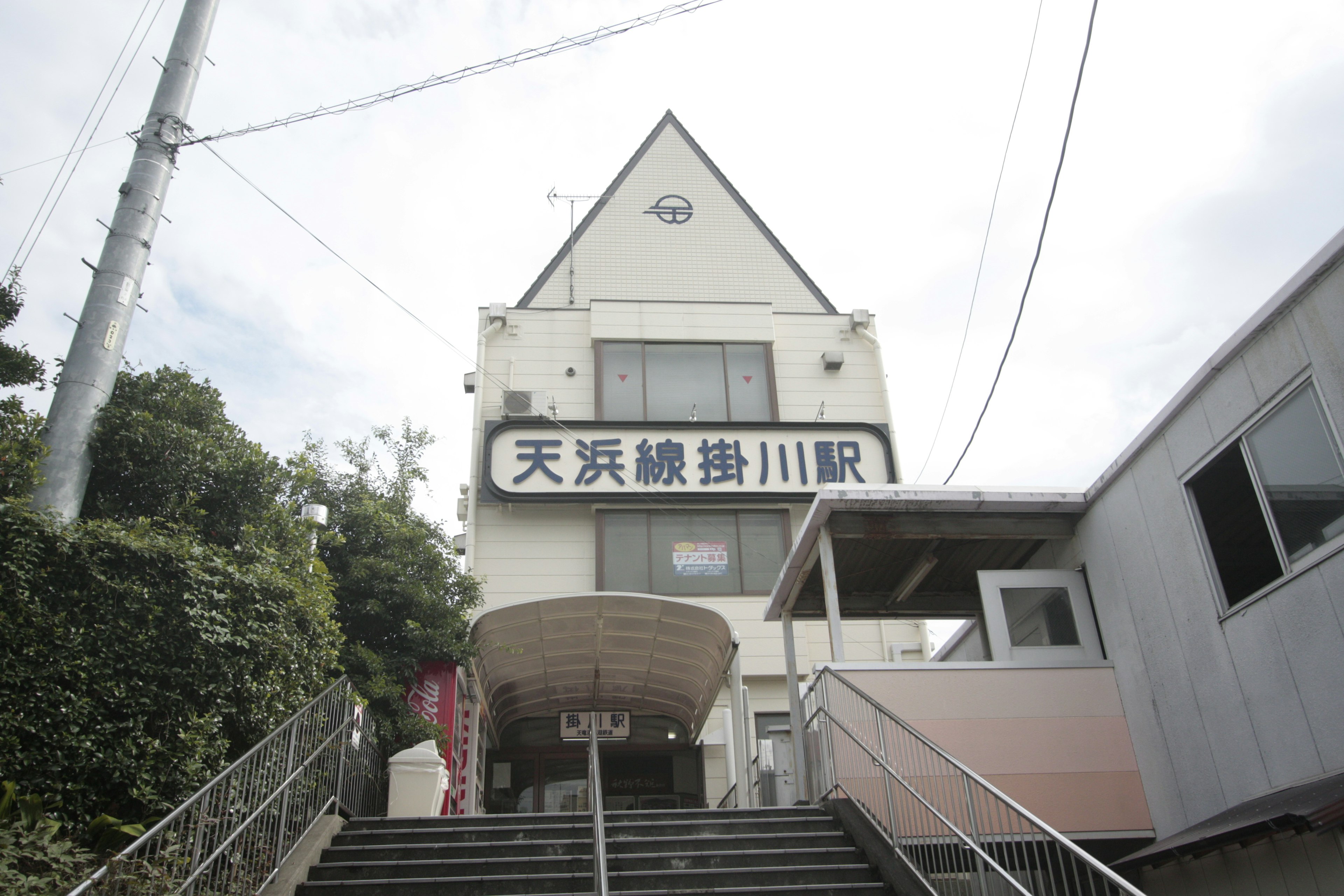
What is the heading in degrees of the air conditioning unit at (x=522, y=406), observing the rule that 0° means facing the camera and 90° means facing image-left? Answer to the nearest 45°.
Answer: approximately 0°

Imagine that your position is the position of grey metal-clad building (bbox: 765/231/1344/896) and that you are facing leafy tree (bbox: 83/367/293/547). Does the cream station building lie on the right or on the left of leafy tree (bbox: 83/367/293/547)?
right

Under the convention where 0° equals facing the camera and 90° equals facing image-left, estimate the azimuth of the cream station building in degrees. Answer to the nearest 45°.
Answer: approximately 0°

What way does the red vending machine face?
to the viewer's right

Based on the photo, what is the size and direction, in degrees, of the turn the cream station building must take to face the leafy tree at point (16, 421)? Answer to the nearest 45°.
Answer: approximately 45° to its right

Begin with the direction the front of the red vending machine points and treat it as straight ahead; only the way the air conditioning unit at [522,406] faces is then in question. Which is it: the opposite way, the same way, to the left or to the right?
to the right

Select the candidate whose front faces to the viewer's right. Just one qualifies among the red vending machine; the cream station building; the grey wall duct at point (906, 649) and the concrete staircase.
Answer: the red vending machine
